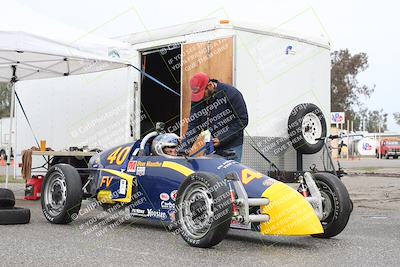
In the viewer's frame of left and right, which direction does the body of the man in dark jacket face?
facing the viewer and to the left of the viewer

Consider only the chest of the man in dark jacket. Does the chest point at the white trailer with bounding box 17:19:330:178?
no

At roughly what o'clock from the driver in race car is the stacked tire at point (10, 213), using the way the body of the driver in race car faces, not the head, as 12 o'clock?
The stacked tire is roughly at 5 o'clock from the driver in race car.

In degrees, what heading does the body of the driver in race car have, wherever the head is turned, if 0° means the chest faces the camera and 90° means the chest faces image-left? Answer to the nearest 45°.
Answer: approximately 315°

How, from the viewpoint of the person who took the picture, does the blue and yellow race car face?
facing the viewer and to the right of the viewer

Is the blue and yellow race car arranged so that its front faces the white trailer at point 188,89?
no

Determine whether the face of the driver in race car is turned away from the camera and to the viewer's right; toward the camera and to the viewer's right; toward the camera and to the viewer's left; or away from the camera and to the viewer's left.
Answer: toward the camera and to the viewer's right

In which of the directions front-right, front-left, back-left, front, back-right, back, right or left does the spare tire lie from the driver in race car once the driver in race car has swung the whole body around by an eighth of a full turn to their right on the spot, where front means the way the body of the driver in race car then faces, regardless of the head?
back-left

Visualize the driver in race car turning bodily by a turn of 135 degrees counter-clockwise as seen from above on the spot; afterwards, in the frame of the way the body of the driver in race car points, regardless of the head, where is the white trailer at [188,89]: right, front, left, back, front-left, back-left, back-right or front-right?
front

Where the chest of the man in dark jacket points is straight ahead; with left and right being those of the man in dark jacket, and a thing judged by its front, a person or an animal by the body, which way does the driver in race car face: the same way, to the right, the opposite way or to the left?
to the left

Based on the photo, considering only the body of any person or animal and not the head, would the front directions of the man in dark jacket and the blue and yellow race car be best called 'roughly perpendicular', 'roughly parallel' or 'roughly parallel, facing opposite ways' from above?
roughly perpendicular

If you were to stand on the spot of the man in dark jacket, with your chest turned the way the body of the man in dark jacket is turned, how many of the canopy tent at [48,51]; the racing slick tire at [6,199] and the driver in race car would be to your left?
0

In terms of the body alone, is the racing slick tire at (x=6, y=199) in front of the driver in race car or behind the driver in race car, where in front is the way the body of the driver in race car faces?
behind

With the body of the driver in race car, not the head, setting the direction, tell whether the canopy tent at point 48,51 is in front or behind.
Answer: behind

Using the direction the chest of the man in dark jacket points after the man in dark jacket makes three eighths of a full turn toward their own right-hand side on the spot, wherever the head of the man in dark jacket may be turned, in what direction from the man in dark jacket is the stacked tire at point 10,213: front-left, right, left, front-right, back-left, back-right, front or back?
left

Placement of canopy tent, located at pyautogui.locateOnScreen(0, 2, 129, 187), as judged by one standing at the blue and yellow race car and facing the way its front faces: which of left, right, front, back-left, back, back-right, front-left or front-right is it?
back

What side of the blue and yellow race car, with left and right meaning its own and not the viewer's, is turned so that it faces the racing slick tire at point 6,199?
back
